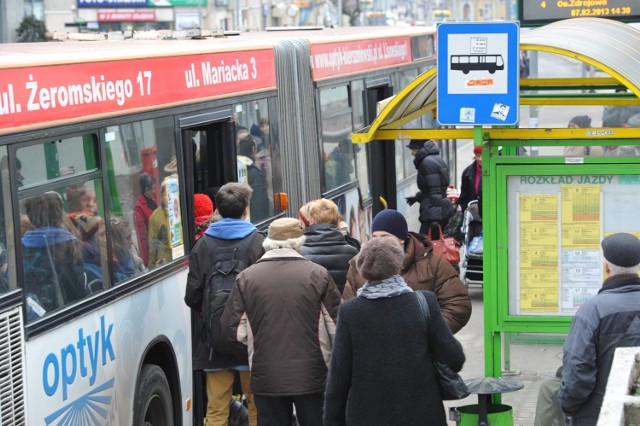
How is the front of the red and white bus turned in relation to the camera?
facing away from the viewer and to the right of the viewer

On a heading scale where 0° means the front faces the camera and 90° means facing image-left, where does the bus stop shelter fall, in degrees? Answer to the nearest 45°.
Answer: approximately 90°

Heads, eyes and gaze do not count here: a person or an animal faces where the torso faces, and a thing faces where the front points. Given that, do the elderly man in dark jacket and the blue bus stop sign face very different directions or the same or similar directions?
very different directions

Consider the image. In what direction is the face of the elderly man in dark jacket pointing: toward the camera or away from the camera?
away from the camera

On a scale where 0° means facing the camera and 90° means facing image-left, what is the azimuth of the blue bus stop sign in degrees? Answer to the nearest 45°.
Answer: approximately 0°

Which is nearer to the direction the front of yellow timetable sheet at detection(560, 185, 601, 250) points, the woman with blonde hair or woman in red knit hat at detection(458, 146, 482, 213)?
the woman with blonde hair

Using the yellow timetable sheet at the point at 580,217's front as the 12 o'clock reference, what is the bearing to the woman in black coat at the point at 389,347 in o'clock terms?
The woman in black coat is roughly at 1 o'clock from the yellow timetable sheet.

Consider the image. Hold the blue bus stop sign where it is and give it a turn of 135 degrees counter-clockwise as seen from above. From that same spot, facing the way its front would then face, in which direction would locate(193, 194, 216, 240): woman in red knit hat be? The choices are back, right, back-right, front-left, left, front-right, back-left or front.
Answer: left

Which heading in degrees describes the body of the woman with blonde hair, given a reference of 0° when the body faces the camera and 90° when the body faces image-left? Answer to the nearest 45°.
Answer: approximately 180°

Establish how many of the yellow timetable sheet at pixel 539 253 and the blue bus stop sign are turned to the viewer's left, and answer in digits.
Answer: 0

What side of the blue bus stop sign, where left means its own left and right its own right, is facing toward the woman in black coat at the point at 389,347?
front

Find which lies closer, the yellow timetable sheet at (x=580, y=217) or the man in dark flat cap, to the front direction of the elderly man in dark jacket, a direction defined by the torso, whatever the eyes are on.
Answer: the yellow timetable sheet

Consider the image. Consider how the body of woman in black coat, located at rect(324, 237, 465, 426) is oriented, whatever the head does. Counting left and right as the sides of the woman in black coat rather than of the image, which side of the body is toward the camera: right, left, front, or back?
back

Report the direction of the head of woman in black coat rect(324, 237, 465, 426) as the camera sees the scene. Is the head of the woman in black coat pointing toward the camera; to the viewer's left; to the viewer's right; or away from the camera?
away from the camera
